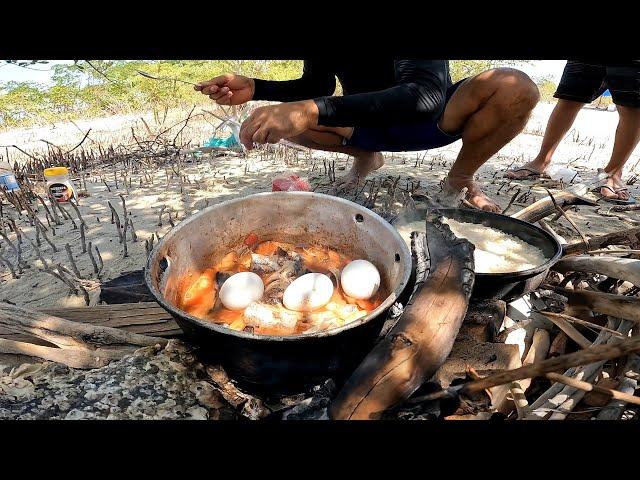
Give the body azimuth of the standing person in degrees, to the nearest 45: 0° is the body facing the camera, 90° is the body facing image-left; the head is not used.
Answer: approximately 45°

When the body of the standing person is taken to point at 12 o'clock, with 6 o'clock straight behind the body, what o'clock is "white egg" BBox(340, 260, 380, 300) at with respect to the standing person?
The white egg is roughly at 11 o'clock from the standing person.

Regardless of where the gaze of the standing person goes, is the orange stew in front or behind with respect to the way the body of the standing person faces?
in front

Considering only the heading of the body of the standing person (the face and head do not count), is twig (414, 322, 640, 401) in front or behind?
in front

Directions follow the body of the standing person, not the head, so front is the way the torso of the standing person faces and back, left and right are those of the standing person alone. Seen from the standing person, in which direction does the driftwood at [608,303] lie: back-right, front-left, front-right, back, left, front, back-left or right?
front-left

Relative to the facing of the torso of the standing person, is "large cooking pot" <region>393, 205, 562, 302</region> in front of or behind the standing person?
in front
